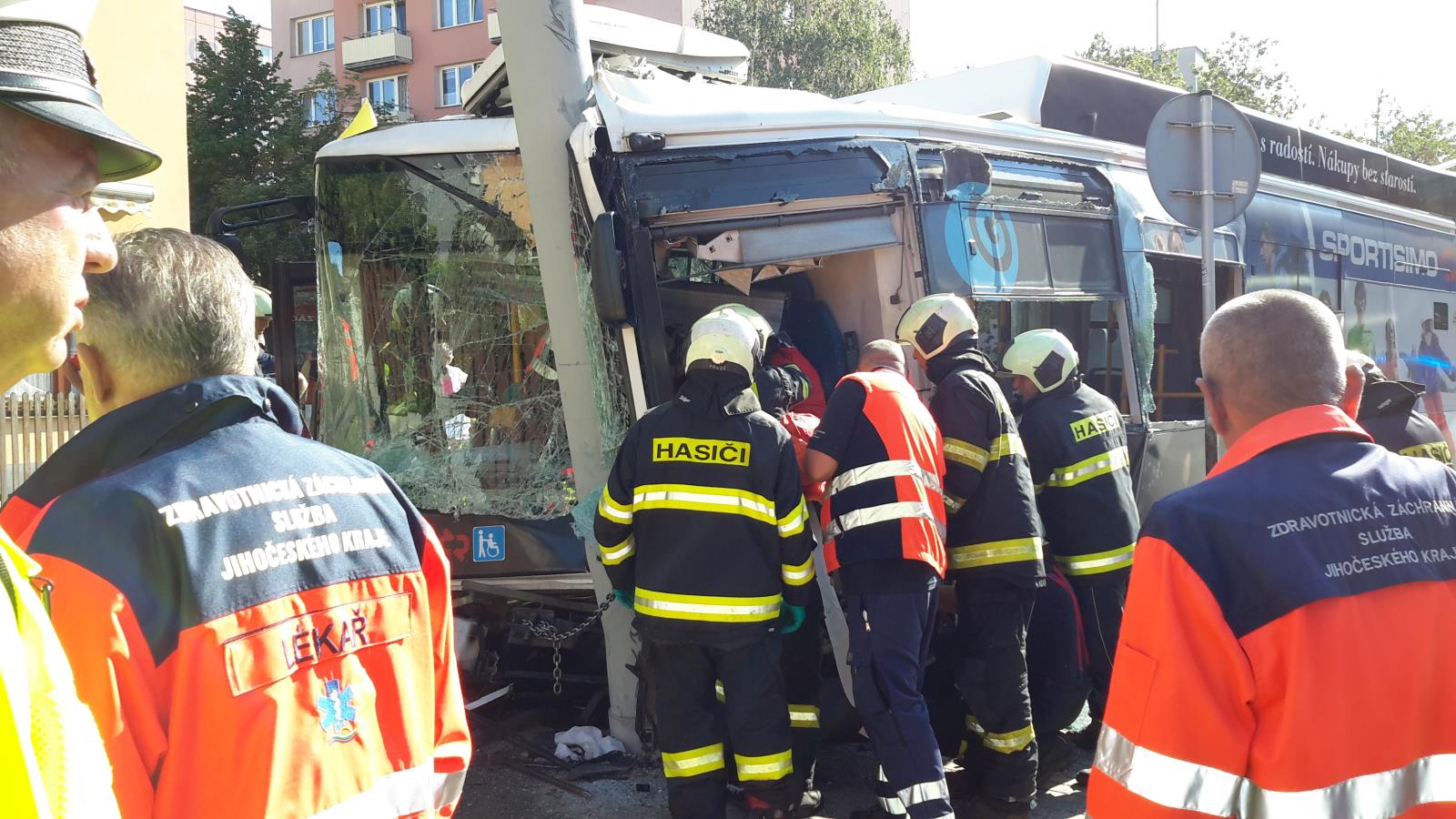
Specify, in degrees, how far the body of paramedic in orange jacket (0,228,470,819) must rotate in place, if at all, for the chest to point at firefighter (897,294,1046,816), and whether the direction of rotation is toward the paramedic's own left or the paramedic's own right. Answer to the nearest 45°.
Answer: approximately 90° to the paramedic's own right

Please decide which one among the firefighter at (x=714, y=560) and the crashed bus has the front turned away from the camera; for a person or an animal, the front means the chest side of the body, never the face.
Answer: the firefighter

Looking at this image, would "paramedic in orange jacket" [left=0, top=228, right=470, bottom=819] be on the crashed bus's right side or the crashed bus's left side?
on its left

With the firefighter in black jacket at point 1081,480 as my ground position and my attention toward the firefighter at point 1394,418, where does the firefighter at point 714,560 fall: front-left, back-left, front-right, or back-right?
back-right

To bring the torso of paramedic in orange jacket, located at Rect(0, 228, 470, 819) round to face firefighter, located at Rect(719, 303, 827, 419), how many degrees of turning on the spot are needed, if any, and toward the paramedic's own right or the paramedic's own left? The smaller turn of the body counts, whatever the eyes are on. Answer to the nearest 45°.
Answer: approximately 90° to the paramedic's own right

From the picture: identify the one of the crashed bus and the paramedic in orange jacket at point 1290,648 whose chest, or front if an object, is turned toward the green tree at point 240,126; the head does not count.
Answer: the paramedic in orange jacket

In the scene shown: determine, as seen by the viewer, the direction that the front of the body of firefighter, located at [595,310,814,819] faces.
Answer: away from the camera

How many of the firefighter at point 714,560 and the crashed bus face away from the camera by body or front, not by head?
1

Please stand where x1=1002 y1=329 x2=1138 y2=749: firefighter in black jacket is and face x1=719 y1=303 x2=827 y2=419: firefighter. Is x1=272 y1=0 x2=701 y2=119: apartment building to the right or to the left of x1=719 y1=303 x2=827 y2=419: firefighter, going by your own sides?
right

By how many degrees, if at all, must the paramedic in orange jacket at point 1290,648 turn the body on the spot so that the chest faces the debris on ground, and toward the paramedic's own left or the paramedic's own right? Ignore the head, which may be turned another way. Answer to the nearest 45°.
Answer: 0° — they already face it

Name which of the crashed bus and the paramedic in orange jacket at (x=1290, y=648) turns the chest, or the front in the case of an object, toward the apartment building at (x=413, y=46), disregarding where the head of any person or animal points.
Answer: the paramedic in orange jacket

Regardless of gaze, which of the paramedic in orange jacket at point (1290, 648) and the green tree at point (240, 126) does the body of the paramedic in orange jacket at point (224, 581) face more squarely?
the green tree

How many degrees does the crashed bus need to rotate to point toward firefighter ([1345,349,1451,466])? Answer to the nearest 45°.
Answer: approximately 135° to its left

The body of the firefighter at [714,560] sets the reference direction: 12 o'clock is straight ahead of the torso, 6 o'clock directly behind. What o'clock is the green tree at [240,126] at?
The green tree is roughly at 11 o'clock from the firefighter.
